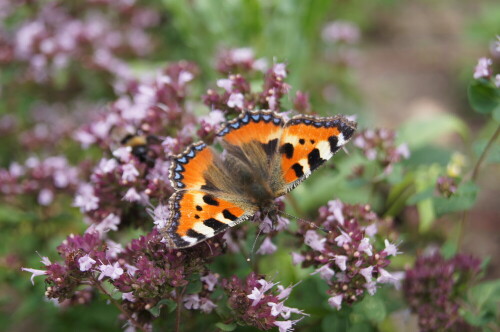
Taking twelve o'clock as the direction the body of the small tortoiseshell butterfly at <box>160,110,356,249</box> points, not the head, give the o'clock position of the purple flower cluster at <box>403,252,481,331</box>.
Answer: The purple flower cluster is roughly at 9 o'clock from the small tortoiseshell butterfly.

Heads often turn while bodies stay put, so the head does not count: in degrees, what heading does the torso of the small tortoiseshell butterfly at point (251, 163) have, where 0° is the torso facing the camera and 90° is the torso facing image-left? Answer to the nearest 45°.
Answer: approximately 315°

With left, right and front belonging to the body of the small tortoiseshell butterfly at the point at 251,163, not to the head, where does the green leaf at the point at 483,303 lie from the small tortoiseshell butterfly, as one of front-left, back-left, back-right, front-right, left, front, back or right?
left

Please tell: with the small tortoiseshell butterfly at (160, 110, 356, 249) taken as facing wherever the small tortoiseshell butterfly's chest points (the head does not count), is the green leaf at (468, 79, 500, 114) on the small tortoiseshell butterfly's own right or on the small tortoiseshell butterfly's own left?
on the small tortoiseshell butterfly's own left
